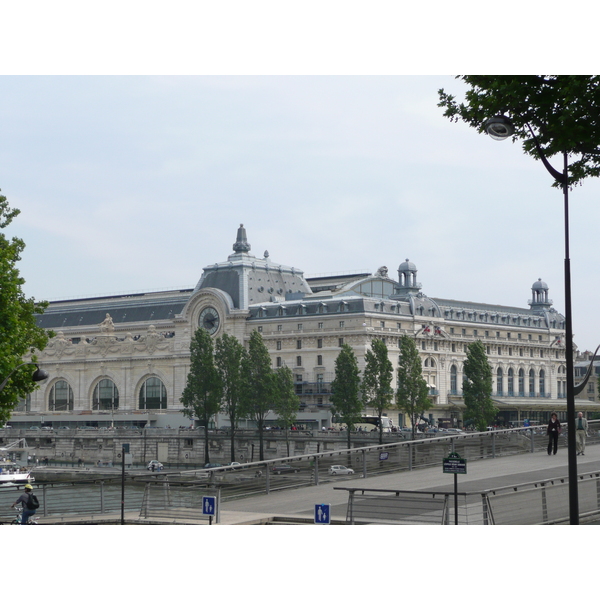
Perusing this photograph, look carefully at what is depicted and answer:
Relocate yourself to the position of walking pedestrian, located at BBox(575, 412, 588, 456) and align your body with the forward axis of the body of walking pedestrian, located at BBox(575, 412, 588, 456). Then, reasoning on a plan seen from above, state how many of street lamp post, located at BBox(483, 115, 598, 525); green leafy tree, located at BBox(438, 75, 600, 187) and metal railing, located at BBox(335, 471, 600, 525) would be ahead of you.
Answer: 3

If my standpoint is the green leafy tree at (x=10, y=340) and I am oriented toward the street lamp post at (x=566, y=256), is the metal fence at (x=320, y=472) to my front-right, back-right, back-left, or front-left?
front-left

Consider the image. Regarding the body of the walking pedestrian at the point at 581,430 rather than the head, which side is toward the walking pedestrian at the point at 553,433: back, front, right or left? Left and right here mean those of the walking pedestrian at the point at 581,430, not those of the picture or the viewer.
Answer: right

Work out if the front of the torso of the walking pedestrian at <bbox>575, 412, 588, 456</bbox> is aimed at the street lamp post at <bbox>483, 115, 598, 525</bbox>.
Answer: yes

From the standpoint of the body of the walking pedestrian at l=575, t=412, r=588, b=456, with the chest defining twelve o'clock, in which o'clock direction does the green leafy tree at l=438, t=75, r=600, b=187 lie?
The green leafy tree is roughly at 12 o'clock from the walking pedestrian.

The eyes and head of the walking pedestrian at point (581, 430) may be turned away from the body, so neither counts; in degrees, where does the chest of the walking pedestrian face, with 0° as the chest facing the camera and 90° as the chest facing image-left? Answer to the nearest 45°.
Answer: approximately 0°

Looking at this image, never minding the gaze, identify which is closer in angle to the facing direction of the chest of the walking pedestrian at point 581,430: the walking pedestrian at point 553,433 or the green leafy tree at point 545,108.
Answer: the green leafy tree

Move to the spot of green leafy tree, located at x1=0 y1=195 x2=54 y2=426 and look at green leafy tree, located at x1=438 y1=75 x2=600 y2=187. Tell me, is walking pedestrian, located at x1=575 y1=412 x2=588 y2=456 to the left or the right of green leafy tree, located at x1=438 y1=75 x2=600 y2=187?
left

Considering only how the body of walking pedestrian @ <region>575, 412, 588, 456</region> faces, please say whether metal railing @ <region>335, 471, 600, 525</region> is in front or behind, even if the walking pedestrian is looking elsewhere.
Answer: in front

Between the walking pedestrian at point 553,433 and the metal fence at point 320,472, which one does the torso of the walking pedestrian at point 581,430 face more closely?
the metal fence

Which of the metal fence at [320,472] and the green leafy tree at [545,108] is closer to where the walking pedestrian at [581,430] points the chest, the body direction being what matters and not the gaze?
the green leafy tree

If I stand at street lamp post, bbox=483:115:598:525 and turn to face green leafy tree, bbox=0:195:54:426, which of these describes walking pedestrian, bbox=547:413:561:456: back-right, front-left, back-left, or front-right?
front-right

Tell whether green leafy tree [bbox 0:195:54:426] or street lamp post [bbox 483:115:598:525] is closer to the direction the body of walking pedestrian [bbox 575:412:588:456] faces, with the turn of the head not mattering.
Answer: the street lamp post
